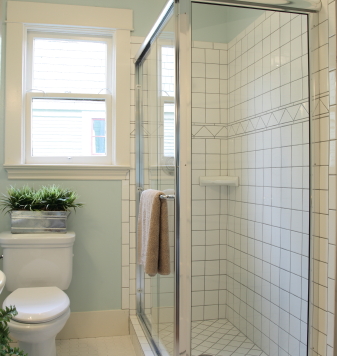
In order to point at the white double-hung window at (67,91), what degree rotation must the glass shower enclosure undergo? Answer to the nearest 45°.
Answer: approximately 45° to its right

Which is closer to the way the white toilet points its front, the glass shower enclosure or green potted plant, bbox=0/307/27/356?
the green potted plant

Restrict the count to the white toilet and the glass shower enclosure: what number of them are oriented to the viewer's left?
1

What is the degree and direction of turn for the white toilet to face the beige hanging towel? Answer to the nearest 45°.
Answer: approximately 45° to its left

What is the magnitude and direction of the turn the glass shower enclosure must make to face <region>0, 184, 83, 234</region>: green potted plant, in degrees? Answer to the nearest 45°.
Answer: approximately 45° to its right

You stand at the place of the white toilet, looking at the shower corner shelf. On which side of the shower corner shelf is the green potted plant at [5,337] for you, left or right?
right

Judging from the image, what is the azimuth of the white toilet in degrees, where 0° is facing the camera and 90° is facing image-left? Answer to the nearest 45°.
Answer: approximately 0°

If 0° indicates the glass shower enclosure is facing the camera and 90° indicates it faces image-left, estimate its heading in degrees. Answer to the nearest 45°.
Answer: approximately 90°

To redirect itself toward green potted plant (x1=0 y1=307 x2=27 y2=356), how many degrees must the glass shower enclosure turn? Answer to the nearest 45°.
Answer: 0° — it already faces it

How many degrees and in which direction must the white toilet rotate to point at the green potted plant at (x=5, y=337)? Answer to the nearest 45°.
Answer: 0° — it already faces it
